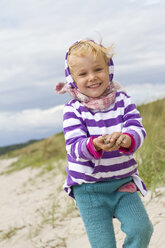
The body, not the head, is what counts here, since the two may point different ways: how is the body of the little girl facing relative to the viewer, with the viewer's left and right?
facing the viewer
